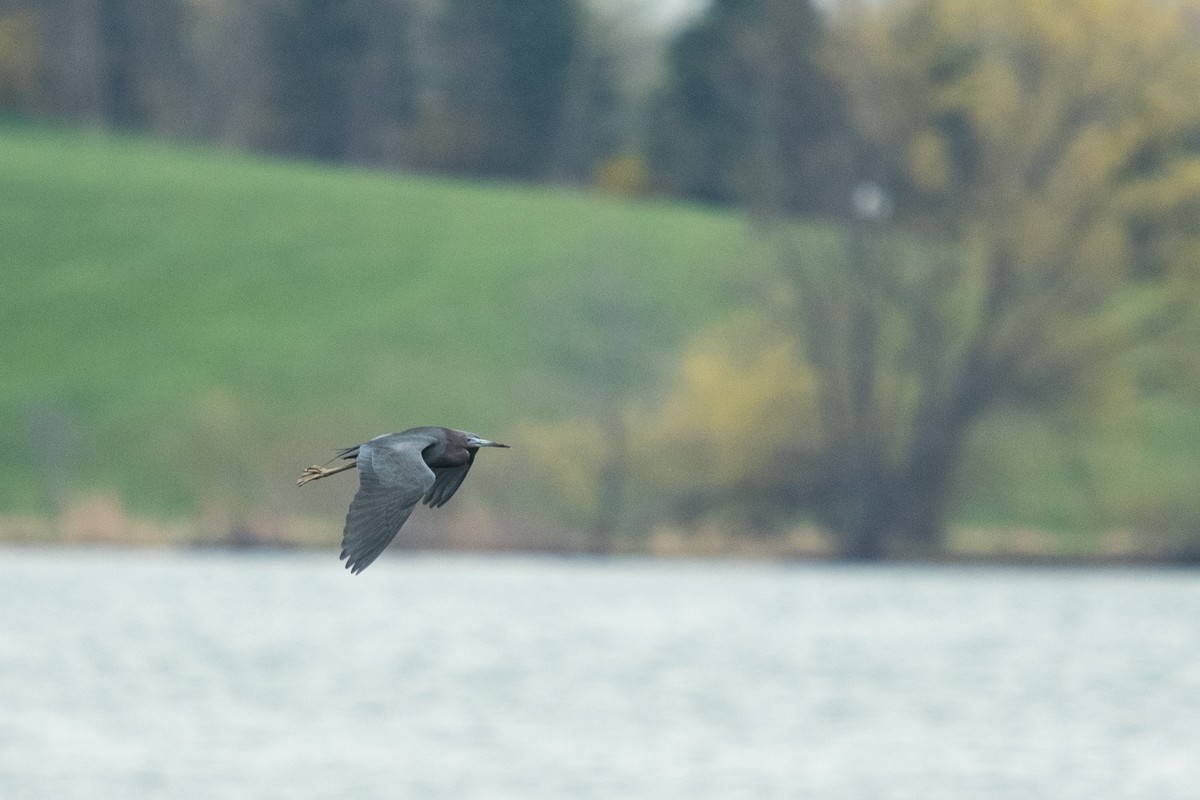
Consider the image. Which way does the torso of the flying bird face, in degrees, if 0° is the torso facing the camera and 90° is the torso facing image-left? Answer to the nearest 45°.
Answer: approximately 270°

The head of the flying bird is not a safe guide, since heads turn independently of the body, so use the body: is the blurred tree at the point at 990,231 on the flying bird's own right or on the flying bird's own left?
on the flying bird's own left
